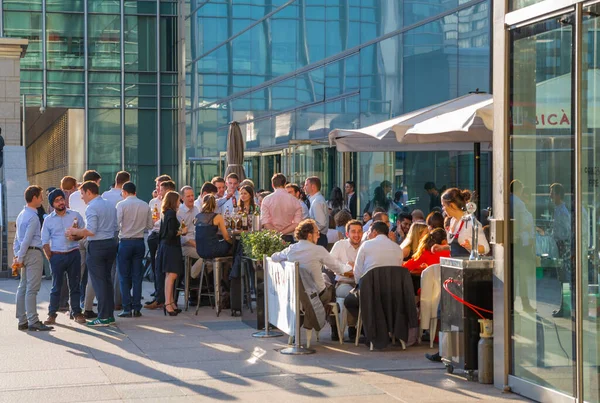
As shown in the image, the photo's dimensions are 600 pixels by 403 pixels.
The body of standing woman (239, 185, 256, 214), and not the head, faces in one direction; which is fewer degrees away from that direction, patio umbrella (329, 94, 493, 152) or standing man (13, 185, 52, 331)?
the standing man

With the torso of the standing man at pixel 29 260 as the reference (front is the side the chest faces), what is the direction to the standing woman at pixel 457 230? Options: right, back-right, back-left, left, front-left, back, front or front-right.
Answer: front-right

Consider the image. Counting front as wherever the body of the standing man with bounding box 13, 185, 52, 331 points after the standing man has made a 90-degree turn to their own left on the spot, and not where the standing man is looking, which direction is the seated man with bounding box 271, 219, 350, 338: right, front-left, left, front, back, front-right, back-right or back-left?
back-right

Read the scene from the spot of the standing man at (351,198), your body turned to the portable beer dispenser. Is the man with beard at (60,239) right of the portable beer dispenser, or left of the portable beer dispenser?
right

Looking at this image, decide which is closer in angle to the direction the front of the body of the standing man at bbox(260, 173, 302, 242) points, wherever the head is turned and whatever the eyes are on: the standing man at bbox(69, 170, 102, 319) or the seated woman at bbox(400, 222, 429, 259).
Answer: the standing man

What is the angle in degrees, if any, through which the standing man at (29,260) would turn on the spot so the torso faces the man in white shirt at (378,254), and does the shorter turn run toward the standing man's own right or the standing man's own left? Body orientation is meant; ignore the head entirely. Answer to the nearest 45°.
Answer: approximately 45° to the standing man's own right

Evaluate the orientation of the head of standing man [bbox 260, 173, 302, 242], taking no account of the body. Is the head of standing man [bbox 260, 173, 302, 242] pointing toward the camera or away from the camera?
away from the camera

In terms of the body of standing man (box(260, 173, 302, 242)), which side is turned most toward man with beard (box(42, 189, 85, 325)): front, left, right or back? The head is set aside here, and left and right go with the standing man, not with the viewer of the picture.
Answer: left

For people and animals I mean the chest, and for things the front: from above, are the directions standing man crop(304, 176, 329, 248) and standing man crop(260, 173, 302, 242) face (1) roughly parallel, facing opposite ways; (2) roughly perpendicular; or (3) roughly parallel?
roughly perpendicular

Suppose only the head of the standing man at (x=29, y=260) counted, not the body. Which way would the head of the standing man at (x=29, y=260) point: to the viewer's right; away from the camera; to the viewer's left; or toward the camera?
to the viewer's right

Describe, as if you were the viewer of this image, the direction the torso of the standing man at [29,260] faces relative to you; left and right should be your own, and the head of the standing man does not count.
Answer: facing to the right of the viewer

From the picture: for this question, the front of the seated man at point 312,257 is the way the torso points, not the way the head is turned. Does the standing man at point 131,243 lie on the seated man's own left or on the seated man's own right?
on the seated man's own left

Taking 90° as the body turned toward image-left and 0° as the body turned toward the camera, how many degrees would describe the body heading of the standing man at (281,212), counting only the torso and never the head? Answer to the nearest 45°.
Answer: approximately 180°
